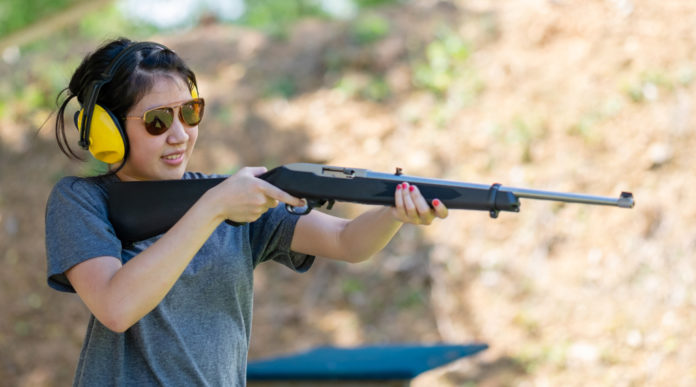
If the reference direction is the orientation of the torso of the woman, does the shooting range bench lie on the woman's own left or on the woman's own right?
on the woman's own left

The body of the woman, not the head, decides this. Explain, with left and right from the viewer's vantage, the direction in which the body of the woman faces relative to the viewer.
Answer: facing the viewer and to the right of the viewer

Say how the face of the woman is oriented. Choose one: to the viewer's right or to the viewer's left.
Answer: to the viewer's right
